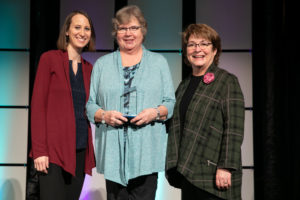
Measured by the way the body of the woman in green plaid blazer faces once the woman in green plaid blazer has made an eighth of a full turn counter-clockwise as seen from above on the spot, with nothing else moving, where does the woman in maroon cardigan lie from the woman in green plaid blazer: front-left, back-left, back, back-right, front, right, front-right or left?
right

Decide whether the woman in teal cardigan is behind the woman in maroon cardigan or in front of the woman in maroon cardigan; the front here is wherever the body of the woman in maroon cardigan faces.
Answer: in front

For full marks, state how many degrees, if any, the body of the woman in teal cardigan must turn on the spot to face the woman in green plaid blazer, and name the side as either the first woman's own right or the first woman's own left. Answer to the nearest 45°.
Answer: approximately 90° to the first woman's own left

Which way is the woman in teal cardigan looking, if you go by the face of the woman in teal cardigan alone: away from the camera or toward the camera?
toward the camera

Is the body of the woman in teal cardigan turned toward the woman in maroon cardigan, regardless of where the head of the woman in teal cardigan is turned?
no

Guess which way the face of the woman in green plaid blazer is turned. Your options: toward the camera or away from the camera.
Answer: toward the camera

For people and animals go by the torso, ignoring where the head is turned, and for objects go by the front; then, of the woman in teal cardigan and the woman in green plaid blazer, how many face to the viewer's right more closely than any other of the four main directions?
0

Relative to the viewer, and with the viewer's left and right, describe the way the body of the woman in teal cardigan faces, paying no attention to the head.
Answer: facing the viewer

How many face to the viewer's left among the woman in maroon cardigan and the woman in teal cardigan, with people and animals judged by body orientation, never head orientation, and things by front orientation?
0

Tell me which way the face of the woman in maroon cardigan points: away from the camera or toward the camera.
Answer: toward the camera
